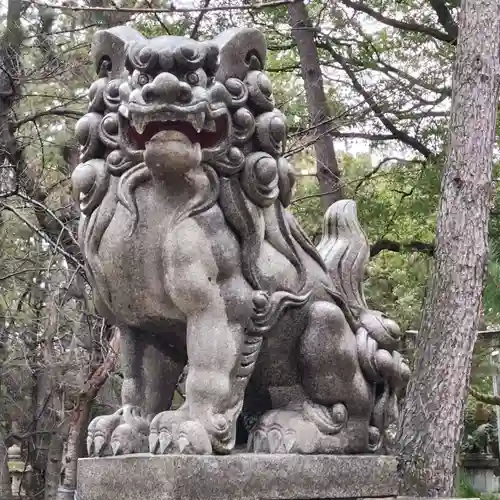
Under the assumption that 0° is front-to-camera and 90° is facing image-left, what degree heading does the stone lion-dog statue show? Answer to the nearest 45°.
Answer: approximately 45°

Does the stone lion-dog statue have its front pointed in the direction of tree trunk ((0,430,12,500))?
no

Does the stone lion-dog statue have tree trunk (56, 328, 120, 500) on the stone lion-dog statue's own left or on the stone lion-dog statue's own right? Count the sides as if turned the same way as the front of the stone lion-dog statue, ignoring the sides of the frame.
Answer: on the stone lion-dog statue's own right

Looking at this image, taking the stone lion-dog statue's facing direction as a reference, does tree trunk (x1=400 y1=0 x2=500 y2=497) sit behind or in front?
behind

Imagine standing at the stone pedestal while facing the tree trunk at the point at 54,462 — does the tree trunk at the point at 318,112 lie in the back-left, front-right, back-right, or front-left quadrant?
front-right

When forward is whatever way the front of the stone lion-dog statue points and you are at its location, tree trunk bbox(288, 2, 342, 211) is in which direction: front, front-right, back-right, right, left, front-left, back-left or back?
back-right

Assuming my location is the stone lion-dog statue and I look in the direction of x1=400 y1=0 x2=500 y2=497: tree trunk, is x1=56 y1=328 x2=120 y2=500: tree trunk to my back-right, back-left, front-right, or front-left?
front-left
